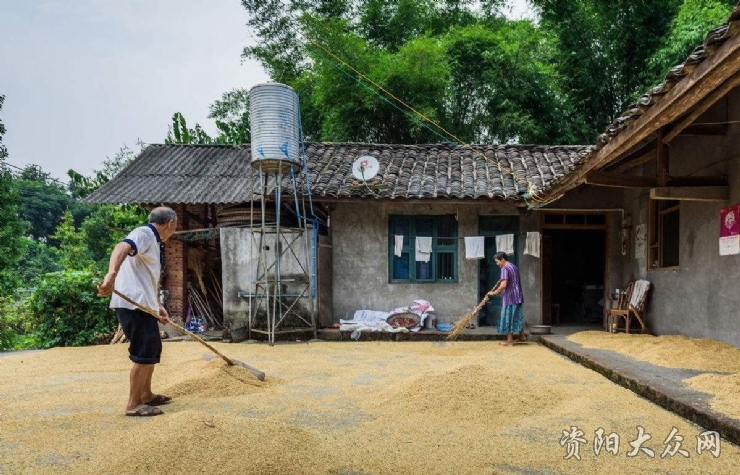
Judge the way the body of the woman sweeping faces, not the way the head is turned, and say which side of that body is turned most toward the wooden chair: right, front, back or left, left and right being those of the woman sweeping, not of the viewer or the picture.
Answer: back

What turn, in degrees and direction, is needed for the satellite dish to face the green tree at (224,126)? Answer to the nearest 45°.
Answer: approximately 135° to its right

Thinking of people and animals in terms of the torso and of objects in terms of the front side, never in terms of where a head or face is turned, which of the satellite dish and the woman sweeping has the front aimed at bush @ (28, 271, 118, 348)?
the woman sweeping

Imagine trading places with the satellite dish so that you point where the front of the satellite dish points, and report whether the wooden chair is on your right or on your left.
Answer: on your left

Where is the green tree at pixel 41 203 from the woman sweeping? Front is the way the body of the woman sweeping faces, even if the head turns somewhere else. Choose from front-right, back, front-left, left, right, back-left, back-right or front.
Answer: front-right

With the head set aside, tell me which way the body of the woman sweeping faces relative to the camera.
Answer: to the viewer's left

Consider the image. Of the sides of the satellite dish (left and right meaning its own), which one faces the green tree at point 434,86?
back

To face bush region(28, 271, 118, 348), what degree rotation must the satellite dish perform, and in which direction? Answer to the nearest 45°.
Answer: approximately 90° to its right

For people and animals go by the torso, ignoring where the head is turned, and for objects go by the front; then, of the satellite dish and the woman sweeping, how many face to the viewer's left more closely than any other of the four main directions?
1

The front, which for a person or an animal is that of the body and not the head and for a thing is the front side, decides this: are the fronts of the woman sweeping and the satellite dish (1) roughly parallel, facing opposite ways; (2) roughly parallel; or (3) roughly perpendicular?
roughly perpendicular

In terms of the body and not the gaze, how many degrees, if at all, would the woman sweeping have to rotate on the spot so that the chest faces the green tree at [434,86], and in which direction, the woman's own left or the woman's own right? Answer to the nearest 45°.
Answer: approximately 90° to the woman's own right

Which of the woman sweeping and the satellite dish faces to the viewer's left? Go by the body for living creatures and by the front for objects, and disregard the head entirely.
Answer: the woman sweeping

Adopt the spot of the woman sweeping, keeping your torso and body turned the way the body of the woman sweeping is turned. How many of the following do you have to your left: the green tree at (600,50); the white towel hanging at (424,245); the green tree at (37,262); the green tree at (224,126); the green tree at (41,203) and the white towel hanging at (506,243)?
0

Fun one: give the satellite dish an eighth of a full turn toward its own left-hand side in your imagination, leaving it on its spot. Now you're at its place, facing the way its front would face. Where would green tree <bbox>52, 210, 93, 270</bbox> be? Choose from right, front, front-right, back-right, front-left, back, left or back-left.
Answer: back

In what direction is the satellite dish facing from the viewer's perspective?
toward the camera
